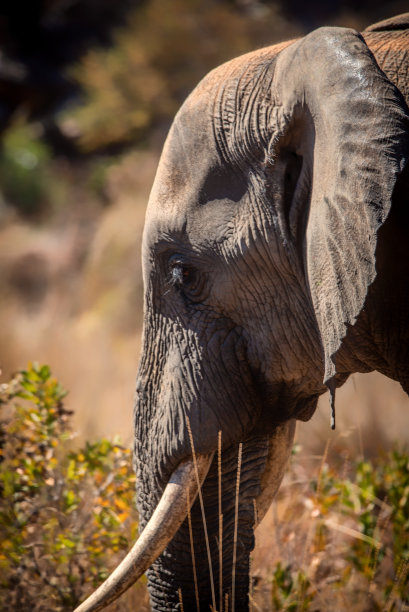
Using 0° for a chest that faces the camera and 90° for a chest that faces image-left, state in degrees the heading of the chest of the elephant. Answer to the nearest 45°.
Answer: approximately 90°

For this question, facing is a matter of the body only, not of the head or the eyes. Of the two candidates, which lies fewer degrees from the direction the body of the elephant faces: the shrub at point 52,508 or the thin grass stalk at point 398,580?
the shrub

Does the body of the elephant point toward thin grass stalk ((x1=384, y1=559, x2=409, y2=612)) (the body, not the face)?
no

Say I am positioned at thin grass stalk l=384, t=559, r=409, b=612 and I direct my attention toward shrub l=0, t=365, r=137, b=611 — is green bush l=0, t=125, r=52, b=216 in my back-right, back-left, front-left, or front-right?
front-right

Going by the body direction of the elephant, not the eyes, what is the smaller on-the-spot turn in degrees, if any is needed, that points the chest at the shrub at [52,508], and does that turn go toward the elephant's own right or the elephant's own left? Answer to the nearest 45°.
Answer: approximately 45° to the elephant's own right
